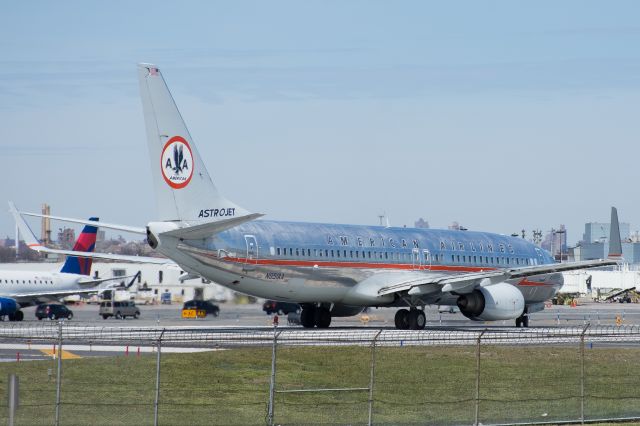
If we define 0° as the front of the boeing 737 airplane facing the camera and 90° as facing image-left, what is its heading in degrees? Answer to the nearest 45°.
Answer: approximately 225°

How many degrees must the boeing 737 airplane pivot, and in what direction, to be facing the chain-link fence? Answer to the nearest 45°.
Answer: approximately 135° to its right
